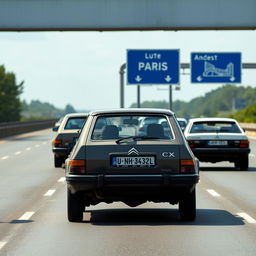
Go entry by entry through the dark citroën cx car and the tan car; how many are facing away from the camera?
2

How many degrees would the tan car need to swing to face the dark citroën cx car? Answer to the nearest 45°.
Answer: approximately 180°

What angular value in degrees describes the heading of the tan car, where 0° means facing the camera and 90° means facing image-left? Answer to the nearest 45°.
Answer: approximately 180°

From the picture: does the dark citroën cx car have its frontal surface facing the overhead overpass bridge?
yes

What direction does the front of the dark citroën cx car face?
away from the camera

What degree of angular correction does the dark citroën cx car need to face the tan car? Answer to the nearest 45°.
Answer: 0° — it already faces it
